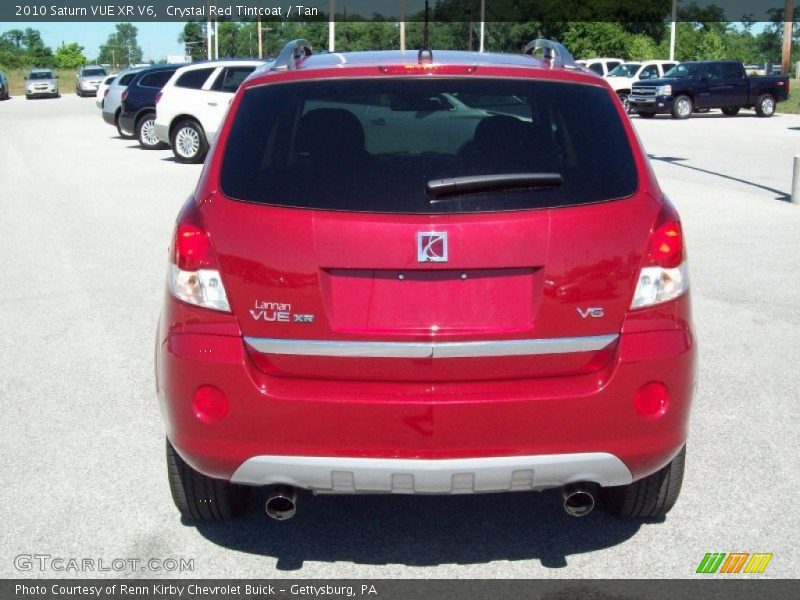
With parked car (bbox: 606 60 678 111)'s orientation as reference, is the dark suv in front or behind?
in front

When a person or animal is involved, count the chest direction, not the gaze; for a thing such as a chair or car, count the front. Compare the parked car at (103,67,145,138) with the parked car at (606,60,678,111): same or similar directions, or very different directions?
very different directions

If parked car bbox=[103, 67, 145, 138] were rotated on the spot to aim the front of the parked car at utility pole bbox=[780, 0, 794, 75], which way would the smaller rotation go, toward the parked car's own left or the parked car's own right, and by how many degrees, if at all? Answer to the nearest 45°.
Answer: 0° — it already faces it

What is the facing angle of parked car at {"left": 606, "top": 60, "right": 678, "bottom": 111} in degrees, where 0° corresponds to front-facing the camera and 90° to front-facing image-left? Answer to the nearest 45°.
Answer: approximately 45°

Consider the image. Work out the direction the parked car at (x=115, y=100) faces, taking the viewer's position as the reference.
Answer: facing away from the viewer and to the right of the viewer

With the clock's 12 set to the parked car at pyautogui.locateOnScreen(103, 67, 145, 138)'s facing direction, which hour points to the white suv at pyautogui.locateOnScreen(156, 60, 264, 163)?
The white suv is roughly at 4 o'clock from the parked car.

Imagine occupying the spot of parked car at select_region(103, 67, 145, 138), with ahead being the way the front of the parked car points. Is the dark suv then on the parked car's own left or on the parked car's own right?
on the parked car's own right

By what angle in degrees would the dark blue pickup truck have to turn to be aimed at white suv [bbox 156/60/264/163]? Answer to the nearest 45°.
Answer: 0° — it already faces it

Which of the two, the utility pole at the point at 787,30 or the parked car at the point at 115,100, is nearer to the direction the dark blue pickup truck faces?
the parked car

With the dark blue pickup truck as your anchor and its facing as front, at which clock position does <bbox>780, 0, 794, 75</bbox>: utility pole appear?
The utility pole is roughly at 5 o'clock from the dark blue pickup truck.

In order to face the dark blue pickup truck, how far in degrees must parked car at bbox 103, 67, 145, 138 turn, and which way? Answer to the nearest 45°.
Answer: approximately 45° to its right

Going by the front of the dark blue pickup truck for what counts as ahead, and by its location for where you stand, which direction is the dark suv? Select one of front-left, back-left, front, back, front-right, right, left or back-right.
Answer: front

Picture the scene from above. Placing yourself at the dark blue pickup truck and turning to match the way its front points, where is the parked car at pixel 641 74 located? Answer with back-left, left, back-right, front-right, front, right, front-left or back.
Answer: right

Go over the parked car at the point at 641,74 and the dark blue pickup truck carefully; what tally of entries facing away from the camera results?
0

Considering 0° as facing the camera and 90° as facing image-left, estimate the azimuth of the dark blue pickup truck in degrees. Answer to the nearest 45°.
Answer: approximately 45°

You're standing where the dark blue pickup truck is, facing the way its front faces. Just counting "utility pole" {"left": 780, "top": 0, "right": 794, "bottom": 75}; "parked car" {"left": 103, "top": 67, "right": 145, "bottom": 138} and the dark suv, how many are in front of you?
2
